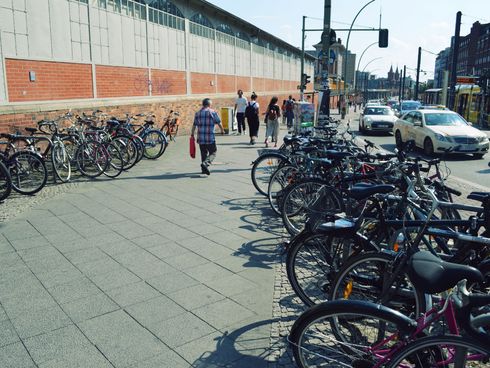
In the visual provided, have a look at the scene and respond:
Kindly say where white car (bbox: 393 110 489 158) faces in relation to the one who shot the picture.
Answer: facing the viewer and to the right of the viewer

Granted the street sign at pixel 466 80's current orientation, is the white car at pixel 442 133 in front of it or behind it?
in front

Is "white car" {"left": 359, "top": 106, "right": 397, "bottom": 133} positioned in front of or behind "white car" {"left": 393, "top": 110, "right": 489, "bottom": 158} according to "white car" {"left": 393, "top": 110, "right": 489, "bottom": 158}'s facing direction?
behind

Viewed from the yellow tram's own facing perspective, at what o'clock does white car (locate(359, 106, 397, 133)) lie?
The white car is roughly at 2 o'clock from the yellow tram.

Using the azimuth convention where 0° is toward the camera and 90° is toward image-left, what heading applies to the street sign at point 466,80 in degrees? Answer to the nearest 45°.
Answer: approximately 0°

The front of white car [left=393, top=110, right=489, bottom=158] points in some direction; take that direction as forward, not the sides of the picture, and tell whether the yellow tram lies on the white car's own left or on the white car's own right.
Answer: on the white car's own left

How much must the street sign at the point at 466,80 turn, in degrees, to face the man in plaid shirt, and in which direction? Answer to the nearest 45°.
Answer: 0° — it already faces them

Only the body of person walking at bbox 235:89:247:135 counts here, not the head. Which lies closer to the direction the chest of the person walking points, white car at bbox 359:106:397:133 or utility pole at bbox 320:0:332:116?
the white car

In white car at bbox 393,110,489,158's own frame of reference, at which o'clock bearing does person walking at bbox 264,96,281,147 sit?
The person walking is roughly at 4 o'clock from the white car.
